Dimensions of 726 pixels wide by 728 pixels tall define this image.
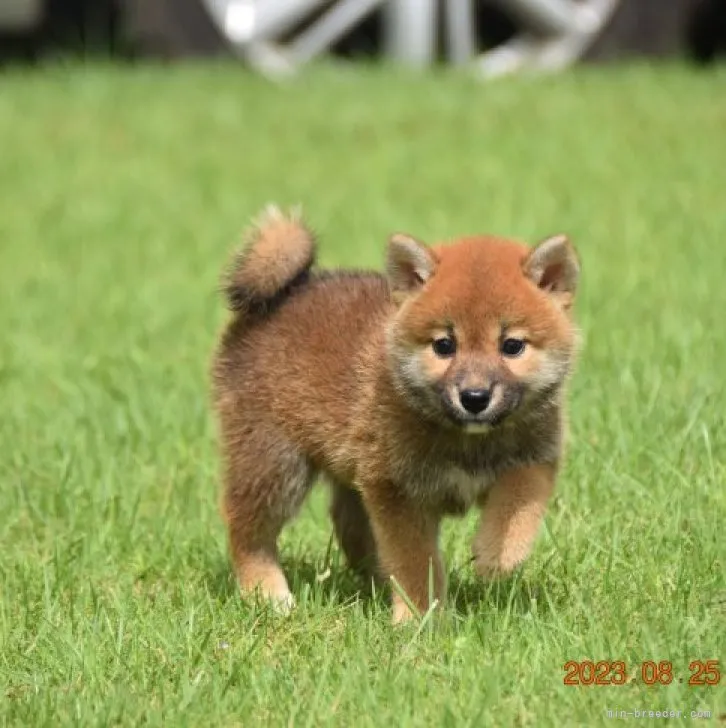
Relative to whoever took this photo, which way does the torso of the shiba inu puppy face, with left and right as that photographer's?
facing the viewer and to the right of the viewer
